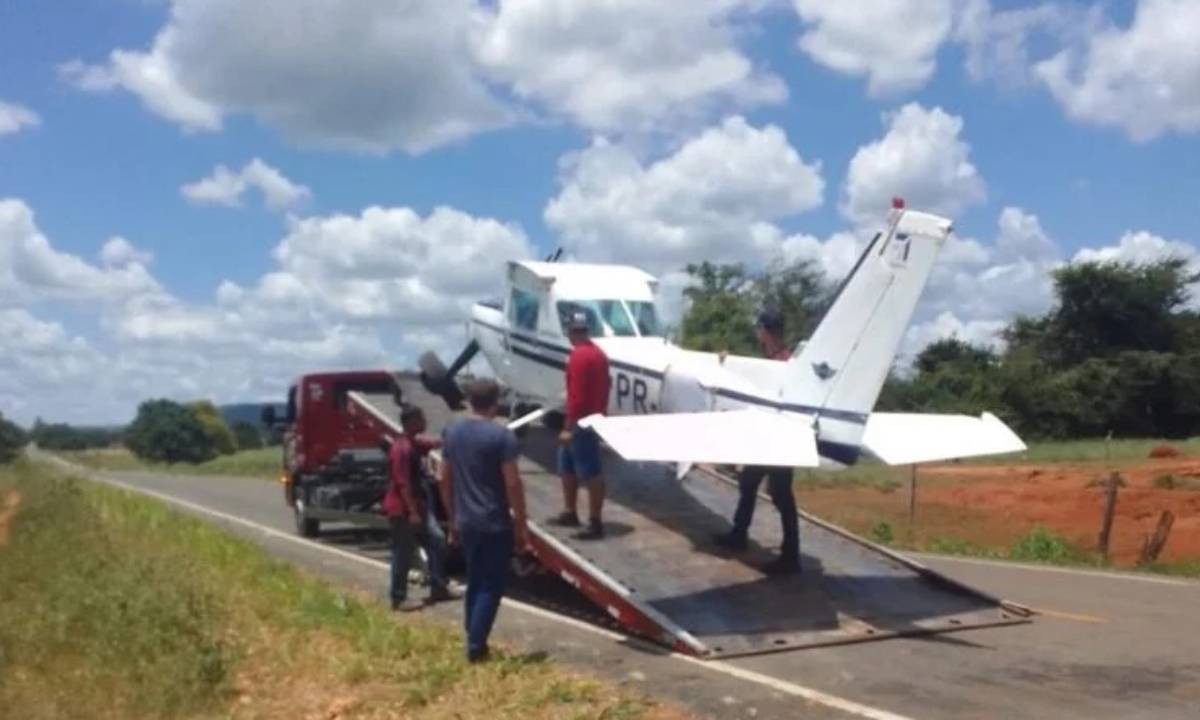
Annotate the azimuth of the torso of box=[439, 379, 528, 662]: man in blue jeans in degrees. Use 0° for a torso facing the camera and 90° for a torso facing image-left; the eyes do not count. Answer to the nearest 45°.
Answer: approximately 180°

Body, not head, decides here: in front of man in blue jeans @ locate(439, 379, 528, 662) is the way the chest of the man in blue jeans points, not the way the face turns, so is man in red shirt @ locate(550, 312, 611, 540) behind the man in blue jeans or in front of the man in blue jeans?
in front

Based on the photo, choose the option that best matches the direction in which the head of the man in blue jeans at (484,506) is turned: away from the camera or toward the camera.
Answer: away from the camera

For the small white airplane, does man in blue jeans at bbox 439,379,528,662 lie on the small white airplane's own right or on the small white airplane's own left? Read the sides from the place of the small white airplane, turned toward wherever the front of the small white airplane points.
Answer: on the small white airplane's own left

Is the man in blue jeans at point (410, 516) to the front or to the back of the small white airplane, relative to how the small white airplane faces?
to the front

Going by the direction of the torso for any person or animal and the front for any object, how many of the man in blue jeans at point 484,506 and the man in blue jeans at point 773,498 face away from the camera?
1

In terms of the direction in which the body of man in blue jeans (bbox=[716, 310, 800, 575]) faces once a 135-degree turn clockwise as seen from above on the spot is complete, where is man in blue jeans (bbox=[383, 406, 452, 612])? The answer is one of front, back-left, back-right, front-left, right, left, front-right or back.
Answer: back-left

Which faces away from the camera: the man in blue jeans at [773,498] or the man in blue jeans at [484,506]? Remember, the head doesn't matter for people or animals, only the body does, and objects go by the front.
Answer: the man in blue jeans at [484,506]

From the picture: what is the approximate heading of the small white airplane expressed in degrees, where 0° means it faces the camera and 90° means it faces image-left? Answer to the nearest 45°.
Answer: approximately 135°

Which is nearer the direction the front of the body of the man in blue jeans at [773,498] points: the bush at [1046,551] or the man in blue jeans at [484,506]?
the man in blue jeans

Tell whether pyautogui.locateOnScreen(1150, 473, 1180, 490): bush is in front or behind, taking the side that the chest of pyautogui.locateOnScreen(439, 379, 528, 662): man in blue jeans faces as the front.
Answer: in front
